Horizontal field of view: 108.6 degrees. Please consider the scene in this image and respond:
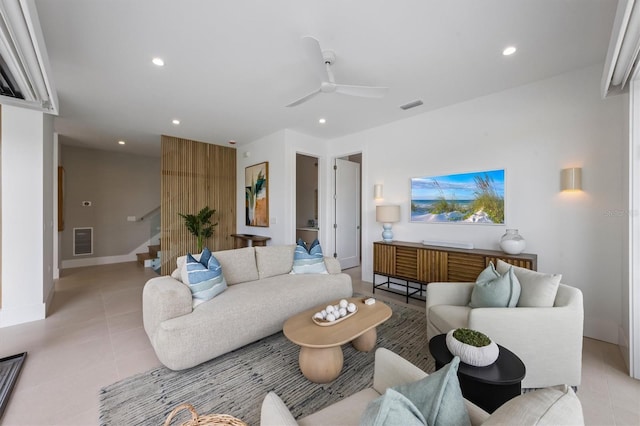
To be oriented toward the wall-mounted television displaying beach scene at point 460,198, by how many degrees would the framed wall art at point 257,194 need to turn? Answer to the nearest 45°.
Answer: approximately 90° to its left

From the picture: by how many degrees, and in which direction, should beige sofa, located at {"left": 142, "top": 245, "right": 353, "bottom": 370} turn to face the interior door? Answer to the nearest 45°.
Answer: approximately 90° to its left

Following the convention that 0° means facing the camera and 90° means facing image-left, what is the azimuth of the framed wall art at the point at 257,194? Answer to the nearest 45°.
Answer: approximately 45°

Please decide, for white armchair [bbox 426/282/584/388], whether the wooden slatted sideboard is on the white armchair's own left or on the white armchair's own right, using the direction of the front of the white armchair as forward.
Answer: on the white armchair's own right

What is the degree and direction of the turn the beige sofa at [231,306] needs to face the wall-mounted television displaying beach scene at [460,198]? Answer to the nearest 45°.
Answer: approximately 45° to its left

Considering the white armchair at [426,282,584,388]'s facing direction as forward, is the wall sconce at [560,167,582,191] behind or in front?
behind

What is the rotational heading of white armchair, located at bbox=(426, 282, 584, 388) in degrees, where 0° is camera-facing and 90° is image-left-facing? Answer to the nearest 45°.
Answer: approximately 45°

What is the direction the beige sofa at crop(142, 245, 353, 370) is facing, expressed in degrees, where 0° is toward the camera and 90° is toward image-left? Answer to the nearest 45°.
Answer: approximately 315°

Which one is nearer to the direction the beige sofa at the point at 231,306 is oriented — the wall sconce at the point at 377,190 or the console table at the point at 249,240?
the wall sconce

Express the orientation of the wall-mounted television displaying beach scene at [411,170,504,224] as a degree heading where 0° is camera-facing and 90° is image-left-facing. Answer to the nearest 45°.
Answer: approximately 45°
